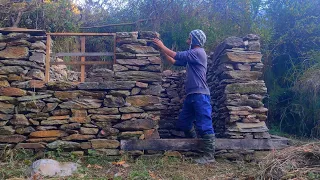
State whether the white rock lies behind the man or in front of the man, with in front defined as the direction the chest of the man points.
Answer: in front

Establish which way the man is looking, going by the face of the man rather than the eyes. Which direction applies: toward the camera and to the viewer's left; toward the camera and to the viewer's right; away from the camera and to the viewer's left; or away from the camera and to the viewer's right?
away from the camera and to the viewer's left

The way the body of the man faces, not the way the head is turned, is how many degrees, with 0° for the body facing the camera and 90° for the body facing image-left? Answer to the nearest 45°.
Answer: approximately 90°

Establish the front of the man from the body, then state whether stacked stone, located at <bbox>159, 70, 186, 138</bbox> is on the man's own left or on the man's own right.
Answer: on the man's own right

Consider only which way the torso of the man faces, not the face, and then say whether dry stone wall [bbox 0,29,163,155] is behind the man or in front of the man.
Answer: in front

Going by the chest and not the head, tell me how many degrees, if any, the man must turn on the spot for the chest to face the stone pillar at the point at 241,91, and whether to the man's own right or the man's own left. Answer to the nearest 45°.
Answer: approximately 135° to the man's own right

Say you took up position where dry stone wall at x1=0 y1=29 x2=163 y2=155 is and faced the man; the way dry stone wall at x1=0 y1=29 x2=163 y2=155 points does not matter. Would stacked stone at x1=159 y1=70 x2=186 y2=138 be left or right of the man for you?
left
